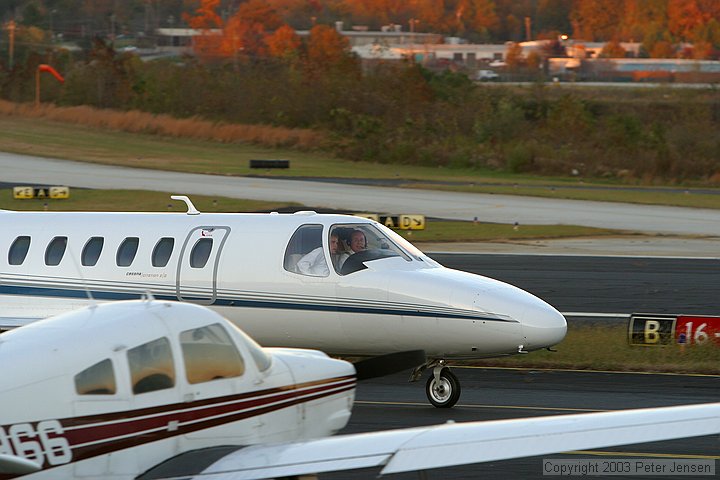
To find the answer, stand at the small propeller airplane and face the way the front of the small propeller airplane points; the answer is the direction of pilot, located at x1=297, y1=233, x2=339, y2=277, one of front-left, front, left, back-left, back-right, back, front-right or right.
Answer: front-left

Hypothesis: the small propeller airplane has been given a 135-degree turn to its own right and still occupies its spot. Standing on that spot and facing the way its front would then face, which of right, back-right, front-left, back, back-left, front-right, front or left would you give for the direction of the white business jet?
back

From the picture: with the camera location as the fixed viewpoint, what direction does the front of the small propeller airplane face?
facing away from the viewer and to the right of the viewer

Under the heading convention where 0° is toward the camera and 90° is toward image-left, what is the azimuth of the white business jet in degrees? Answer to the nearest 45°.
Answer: approximately 270°

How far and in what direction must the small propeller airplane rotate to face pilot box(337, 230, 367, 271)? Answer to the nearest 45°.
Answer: approximately 45° to its left
